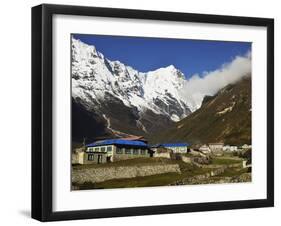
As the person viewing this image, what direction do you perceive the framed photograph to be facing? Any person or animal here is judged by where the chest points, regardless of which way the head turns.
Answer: facing the viewer and to the right of the viewer
